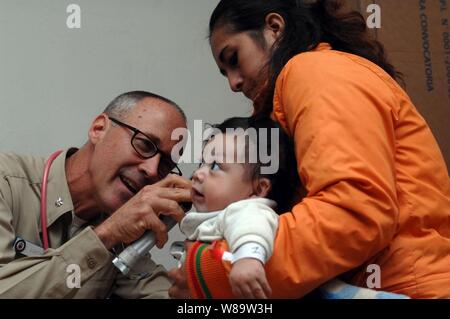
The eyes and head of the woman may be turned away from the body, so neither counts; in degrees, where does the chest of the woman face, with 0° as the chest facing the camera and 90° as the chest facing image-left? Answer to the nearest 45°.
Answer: approximately 90°

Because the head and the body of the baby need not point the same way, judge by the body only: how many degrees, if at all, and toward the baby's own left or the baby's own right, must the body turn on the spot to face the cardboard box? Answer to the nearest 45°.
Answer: approximately 135° to the baby's own right

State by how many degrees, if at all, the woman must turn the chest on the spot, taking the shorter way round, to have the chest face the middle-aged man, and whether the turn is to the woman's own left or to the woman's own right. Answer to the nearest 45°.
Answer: approximately 45° to the woman's own right

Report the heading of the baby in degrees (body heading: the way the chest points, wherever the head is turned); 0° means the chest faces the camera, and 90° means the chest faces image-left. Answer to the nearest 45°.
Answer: approximately 90°

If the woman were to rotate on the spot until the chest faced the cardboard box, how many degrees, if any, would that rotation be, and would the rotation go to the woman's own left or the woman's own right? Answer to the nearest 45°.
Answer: approximately 90° to the woman's own right
